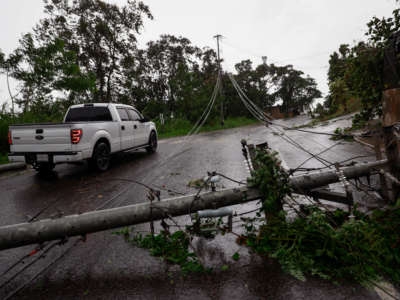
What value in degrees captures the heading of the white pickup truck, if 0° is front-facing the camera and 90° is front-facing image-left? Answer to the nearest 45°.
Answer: approximately 225°

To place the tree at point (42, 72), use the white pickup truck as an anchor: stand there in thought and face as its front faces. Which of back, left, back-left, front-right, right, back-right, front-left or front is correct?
front-left

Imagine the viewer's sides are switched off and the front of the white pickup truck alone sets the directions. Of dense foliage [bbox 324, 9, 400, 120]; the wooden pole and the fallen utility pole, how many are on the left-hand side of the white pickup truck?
0

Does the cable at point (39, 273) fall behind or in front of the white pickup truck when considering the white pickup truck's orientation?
behind

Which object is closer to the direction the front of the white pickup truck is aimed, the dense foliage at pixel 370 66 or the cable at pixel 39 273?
the dense foliage

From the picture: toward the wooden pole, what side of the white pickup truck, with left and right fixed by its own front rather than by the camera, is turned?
right

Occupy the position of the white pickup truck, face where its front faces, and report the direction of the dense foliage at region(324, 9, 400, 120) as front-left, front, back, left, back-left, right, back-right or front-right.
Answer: right

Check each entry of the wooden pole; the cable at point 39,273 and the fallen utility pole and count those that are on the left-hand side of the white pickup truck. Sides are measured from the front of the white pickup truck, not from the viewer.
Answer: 0

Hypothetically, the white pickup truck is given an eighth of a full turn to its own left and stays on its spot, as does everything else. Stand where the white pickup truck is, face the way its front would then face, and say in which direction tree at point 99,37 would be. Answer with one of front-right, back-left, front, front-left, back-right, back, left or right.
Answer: front
